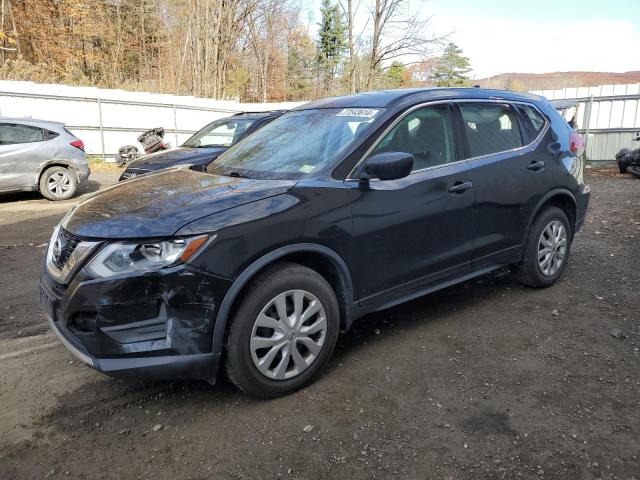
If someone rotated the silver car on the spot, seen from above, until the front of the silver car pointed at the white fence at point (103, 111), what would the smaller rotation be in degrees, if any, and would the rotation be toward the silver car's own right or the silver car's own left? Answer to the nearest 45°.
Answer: approximately 90° to the silver car's own right

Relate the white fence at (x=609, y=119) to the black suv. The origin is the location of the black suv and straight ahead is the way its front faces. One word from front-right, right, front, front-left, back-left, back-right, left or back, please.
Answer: back

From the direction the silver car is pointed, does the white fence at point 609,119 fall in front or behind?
behind

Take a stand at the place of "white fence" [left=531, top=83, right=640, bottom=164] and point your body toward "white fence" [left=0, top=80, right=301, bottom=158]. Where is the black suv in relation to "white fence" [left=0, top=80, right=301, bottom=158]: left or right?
left

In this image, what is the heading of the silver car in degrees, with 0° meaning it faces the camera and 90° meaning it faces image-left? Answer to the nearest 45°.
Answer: approximately 90°

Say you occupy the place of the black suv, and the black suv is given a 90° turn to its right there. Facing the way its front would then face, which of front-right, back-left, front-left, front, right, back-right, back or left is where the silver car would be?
front
